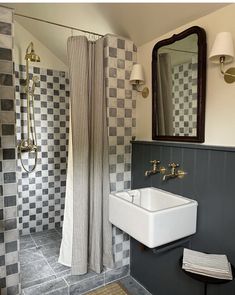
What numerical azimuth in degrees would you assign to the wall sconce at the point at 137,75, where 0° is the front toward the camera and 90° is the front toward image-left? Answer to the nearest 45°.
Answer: approximately 45°

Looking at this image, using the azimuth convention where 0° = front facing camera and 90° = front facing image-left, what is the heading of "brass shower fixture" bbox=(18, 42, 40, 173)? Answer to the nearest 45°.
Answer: approximately 315°

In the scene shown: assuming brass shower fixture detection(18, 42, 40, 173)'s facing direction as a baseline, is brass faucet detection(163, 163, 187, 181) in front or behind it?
in front

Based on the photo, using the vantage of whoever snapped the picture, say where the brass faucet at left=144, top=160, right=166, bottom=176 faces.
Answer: facing the viewer and to the left of the viewer

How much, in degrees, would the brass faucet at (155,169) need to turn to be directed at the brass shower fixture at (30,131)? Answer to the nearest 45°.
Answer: approximately 90° to its right

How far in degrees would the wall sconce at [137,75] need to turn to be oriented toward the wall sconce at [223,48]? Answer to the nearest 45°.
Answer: approximately 90° to its left
